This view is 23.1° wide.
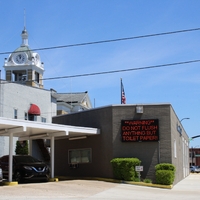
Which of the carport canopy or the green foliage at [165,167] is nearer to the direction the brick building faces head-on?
the green foliage
